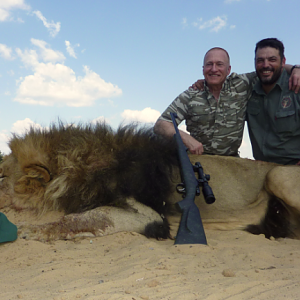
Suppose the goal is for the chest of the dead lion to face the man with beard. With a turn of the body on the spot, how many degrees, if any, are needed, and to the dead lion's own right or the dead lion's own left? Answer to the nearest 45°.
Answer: approximately 135° to the dead lion's own right

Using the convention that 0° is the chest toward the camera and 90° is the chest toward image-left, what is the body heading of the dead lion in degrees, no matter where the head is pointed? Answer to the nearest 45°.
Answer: approximately 90°
